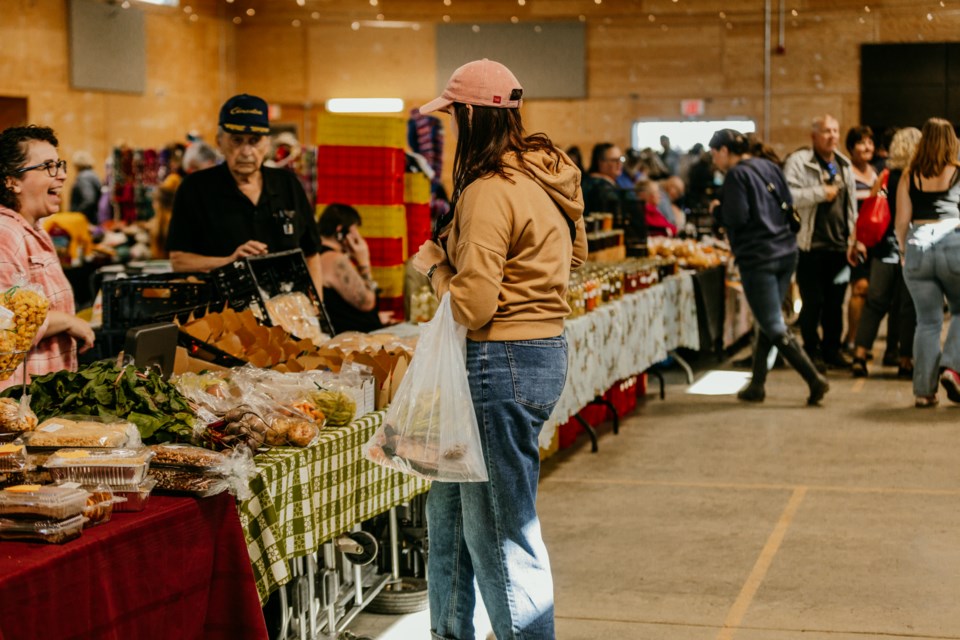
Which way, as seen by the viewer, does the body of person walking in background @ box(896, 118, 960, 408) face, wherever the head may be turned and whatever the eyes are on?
away from the camera

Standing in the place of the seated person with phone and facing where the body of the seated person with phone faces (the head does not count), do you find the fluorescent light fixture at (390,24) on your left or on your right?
on your left

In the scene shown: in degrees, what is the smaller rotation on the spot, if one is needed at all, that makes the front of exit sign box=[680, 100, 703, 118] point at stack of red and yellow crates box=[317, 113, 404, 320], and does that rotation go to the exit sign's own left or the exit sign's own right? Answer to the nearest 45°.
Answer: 0° — it already faces it

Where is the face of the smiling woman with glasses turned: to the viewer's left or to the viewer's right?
to the viewer's right

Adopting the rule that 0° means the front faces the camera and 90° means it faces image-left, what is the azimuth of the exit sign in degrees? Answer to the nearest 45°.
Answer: approximately 0°

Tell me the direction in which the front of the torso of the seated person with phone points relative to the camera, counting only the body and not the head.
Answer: to the viewer's right

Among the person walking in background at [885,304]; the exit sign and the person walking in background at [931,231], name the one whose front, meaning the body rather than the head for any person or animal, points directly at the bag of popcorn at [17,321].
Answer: the exit sign

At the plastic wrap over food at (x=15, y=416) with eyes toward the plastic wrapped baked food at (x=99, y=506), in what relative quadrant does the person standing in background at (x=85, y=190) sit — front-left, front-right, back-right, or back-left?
back-left

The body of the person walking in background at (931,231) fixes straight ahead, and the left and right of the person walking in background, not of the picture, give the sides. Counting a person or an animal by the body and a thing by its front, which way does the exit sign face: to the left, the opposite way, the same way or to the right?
the opposite way
